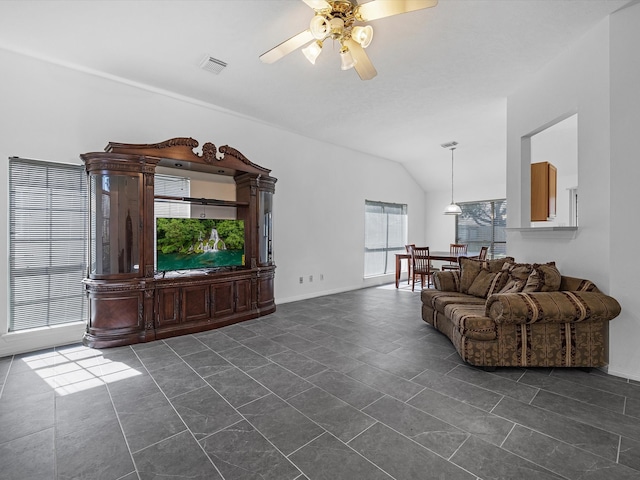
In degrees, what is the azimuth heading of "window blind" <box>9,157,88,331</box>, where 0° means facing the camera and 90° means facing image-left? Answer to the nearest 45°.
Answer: approximately 315°

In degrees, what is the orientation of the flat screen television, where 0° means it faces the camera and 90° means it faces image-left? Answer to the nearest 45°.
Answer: approximately 315°

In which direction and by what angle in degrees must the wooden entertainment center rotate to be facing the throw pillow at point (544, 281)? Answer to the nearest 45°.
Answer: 0° — it already faces it

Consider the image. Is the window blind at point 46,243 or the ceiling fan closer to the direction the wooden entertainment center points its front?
the ceiling fan

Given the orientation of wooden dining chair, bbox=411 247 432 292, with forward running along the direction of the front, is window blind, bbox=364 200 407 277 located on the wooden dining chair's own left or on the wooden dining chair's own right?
on the wooden dining chair's own left

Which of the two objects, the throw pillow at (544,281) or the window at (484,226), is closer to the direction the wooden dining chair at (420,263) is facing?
the window

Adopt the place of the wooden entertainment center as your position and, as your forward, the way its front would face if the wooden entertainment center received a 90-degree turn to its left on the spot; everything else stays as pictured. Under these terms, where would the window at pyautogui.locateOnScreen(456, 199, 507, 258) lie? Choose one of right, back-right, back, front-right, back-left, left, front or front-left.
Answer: front-right

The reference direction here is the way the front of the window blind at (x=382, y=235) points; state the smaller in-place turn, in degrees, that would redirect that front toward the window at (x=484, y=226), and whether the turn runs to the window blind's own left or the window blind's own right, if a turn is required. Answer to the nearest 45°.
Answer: approximately 45° to the window blind's own left

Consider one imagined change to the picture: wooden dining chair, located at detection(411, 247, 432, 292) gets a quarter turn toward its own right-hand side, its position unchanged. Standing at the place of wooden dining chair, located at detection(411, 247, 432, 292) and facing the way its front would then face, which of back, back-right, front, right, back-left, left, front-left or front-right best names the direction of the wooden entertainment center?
right

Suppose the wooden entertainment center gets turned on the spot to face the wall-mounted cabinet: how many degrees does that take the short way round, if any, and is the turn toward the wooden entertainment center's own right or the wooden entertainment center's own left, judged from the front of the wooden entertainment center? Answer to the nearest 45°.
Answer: approximately 45° to the wooden entertainment center's own left
